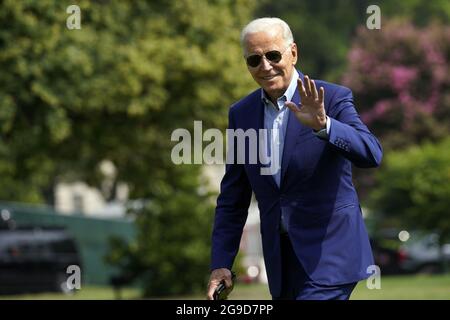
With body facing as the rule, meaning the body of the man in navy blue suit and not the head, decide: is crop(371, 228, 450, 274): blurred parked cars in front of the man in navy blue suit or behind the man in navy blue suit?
behind

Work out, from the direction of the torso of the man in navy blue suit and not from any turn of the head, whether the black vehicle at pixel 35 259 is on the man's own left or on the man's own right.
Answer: on the man's own right

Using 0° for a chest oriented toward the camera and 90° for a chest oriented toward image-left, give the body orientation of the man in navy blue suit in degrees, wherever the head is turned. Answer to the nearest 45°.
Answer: approximately 45°
